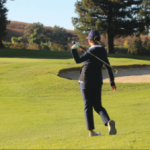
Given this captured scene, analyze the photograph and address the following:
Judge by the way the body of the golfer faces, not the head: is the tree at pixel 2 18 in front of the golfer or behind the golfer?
in front

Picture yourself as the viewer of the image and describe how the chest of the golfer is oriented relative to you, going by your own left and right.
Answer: facing away from the viewer and to the left of the viewer

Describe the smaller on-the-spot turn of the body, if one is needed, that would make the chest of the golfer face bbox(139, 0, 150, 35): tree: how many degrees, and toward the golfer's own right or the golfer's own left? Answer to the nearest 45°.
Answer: approximately 45° to the golfer's own right

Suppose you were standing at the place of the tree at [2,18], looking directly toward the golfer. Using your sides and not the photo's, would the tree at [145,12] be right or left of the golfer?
left

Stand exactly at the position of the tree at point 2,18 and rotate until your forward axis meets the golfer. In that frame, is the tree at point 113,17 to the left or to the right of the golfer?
left

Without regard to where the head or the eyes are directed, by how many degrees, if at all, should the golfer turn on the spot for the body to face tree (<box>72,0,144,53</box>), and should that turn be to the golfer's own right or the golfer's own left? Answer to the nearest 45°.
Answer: approximately 45° to the golfer's own right
